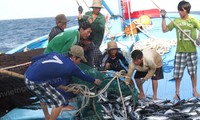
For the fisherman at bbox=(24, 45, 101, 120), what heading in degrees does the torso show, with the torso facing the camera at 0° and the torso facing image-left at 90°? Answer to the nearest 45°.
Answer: approximately 270°

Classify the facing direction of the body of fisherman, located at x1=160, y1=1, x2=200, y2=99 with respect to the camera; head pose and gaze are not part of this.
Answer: toward the camera

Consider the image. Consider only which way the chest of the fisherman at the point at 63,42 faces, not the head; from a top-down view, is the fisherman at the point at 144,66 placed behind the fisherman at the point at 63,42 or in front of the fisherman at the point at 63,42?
in front

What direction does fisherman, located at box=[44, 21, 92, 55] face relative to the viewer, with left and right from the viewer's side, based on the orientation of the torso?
facing to the right of the viewer

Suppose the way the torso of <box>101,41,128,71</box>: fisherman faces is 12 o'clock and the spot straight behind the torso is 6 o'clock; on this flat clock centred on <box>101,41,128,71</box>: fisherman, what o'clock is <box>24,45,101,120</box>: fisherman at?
<box>24,45,101,120</box>: fisherman is roughly at 1 o'clock from <box>101,41,128,71</box>: fisherman.

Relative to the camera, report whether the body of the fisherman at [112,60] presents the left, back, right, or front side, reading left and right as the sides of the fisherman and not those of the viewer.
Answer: front
